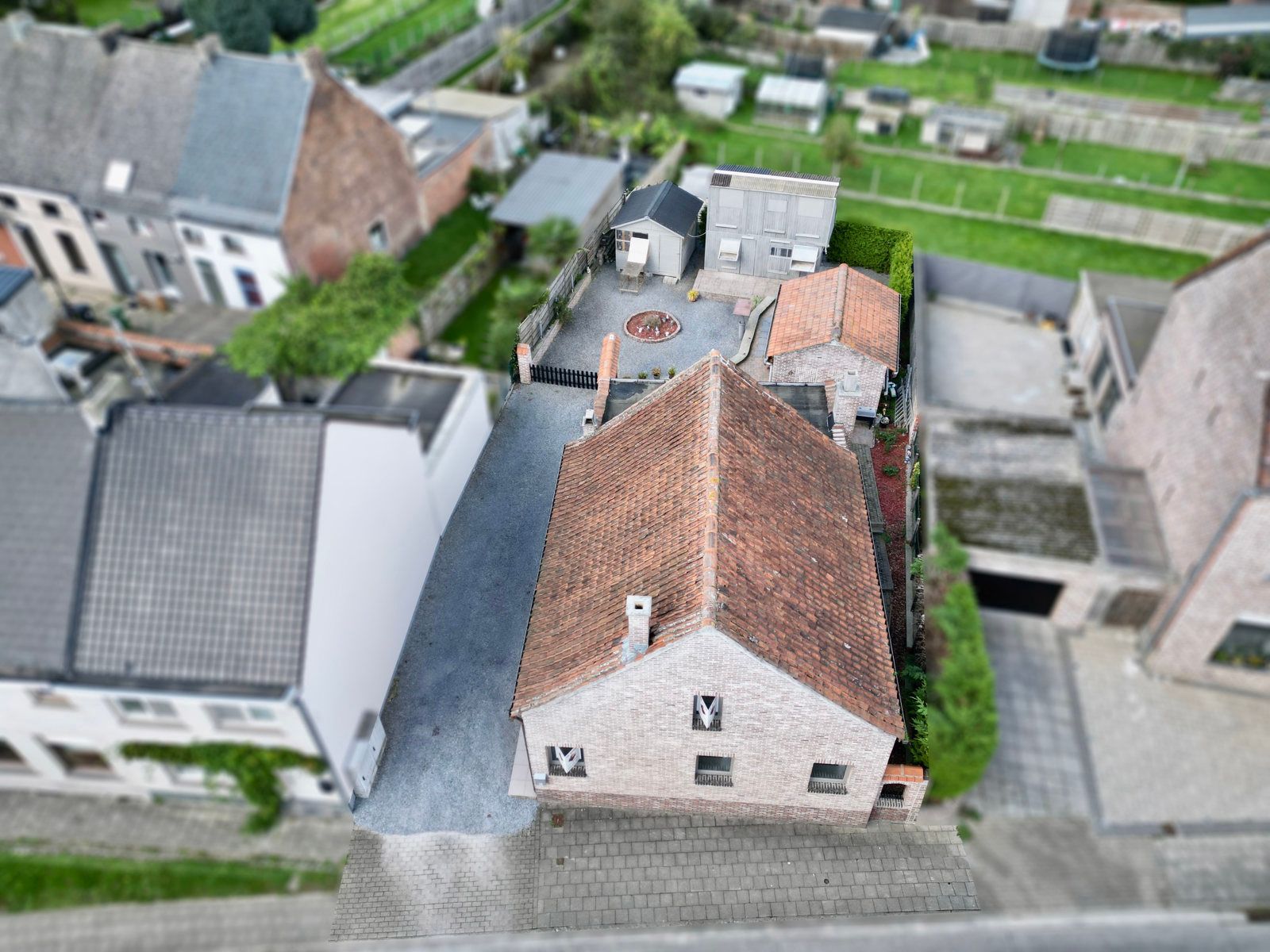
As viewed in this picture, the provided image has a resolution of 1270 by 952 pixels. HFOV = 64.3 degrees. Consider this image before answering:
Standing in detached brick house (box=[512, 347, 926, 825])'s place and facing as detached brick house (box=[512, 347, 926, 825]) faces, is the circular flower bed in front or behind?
behind

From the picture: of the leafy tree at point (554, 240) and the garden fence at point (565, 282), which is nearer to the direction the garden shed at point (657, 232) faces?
the garden fence

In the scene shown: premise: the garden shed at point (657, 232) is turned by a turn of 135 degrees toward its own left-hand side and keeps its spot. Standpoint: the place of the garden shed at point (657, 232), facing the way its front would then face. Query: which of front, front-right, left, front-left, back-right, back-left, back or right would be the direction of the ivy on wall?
back

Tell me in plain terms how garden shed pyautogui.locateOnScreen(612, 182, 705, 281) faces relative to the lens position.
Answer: facing the viewer

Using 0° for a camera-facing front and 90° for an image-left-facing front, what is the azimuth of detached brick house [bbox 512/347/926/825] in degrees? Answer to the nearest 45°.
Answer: approximately 0°

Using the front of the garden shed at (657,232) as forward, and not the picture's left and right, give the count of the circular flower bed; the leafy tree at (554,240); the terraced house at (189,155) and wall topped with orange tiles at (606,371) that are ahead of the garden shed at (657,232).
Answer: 2

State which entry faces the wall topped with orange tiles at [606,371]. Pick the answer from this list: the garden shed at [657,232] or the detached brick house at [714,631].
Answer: the garden shed

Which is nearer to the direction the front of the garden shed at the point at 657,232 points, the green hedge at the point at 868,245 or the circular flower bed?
the circular flower bed

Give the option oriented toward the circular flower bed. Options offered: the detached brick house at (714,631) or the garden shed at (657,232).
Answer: the garden shed

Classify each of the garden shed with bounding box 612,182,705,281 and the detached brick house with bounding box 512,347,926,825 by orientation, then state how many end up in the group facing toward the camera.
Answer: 2

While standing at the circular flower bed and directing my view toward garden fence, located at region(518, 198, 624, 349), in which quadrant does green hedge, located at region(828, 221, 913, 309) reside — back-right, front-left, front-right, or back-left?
back-right

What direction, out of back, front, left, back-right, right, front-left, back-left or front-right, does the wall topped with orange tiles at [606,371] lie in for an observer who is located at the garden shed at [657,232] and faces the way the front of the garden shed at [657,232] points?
front

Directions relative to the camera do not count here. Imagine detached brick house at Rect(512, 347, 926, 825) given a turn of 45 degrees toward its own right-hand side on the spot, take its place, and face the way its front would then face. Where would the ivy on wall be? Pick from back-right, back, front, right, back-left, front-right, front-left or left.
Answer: front-right
